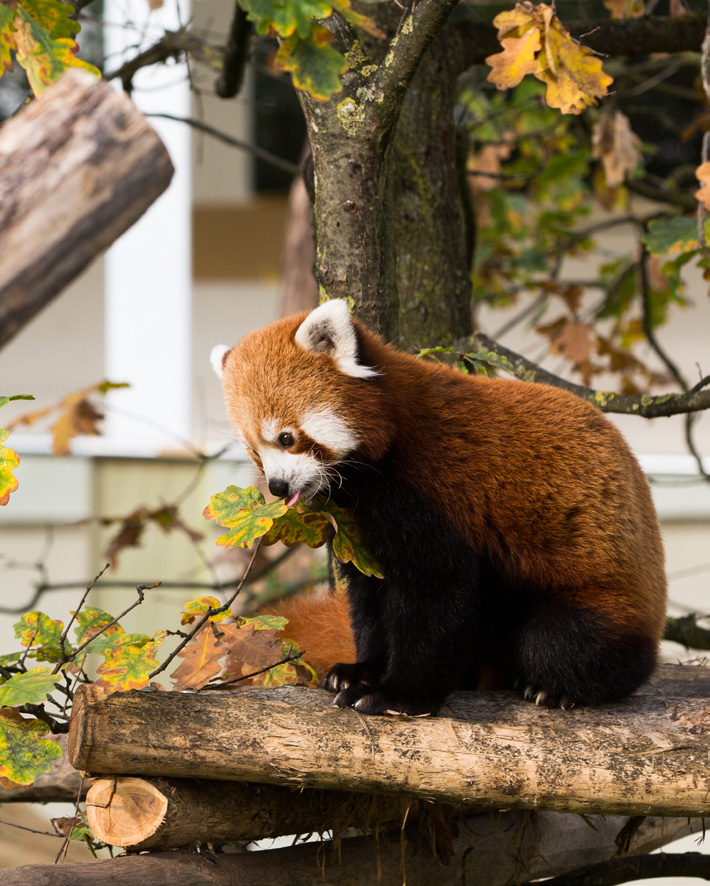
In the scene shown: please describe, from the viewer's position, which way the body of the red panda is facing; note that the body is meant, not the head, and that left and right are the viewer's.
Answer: facing to the left of the viewer

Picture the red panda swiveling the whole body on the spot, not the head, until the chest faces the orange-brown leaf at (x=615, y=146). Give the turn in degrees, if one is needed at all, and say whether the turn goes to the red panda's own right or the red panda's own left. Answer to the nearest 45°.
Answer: approximately 90° to the red panda's own right

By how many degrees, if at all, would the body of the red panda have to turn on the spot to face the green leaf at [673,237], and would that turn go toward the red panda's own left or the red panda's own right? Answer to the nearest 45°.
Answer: approximately 135° to the red panda's own right
